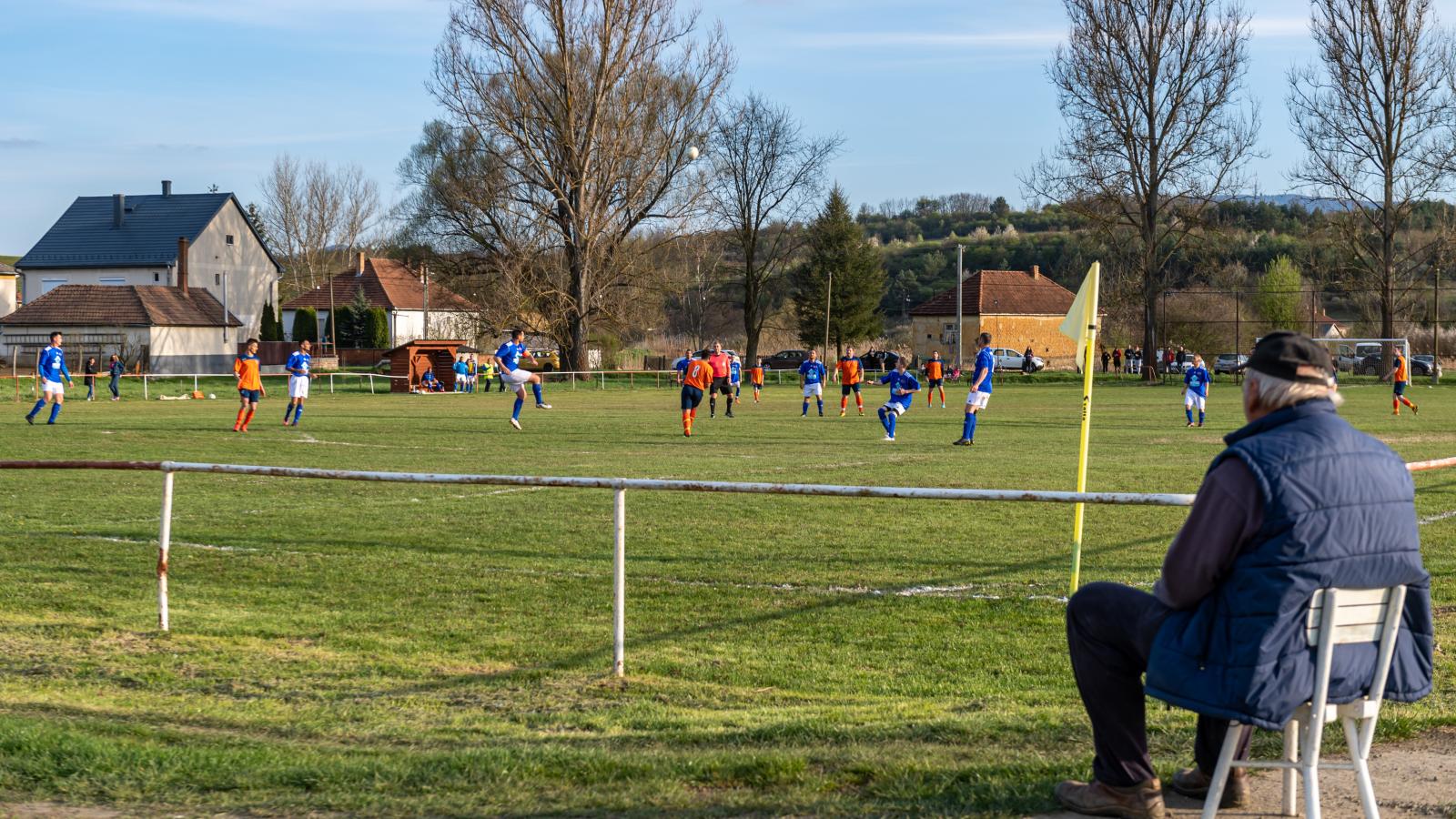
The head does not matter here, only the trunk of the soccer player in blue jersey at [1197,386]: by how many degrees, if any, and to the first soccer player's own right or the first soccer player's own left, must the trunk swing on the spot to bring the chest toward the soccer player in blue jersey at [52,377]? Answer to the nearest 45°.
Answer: approximately 90° to the first soccer player's own right

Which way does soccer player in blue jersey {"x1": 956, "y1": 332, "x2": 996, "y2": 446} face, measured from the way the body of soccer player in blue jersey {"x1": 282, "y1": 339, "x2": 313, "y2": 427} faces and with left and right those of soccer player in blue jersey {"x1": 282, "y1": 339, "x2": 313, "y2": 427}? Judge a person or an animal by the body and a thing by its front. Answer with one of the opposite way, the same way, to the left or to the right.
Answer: the opposite way

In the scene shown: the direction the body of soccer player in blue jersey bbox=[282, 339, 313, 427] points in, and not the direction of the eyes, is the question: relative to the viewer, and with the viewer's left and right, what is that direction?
facing the viewer and to the right of the viewer

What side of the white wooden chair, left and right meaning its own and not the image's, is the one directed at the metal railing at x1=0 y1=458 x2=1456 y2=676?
front

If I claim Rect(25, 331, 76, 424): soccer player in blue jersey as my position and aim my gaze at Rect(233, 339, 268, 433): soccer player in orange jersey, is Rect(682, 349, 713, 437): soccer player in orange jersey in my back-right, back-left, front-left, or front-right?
front-left

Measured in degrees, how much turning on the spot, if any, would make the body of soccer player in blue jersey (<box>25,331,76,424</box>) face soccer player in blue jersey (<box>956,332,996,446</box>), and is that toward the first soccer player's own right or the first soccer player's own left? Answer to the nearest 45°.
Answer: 0° — they already face them

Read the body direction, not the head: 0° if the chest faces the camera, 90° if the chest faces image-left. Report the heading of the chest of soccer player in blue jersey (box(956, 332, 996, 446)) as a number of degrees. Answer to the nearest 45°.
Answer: approximately 90°

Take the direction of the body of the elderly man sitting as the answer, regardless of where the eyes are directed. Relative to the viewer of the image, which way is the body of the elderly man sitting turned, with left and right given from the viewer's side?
facing away from the viewer and to the left of the viewer

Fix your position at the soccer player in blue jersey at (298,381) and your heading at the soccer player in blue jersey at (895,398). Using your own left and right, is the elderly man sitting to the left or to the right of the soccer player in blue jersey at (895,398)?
right

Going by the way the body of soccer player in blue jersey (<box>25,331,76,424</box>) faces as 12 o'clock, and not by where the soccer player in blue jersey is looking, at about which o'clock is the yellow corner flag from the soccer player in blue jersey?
The yellow corner flag is roughly at 1 o'clock from the soccer player in blue jersey.

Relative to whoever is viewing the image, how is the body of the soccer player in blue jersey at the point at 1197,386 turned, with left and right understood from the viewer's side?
facing the viewer

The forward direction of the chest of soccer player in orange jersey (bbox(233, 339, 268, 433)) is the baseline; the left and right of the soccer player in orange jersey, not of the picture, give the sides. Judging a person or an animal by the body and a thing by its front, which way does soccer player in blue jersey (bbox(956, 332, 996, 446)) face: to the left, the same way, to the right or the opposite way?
the opposite way

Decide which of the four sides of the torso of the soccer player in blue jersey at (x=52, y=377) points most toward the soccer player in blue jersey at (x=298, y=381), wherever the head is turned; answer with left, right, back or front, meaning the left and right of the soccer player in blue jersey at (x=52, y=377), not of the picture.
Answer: front

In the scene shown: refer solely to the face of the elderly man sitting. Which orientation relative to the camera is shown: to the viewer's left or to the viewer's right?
to the viewer's left

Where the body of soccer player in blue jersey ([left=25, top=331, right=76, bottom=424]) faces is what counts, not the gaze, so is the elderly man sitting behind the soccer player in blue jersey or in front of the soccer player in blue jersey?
in front

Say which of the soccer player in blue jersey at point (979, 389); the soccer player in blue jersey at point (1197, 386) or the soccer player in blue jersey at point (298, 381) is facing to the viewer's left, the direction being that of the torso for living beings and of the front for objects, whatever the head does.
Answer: the soccer player in blue jersey at point (979, 389)

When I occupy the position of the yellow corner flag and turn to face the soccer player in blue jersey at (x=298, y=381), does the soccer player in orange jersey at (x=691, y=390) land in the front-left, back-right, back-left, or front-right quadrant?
front-right
